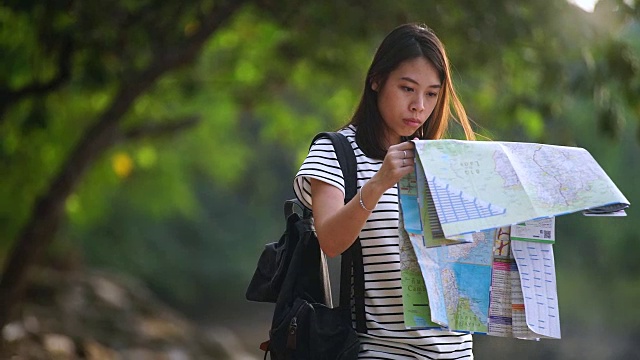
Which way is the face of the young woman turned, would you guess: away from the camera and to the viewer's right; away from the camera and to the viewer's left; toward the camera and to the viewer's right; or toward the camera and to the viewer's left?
toward the camera and to the viewer's right

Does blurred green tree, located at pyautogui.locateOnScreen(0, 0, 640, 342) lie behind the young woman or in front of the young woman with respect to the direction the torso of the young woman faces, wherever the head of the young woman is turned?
behind

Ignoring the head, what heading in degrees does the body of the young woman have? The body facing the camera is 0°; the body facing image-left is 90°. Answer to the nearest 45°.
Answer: approximately 315°
